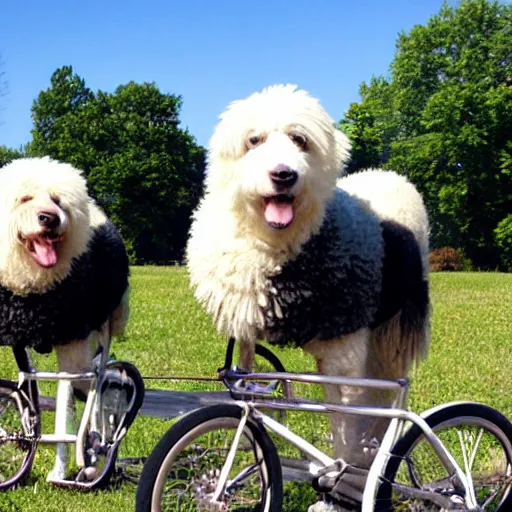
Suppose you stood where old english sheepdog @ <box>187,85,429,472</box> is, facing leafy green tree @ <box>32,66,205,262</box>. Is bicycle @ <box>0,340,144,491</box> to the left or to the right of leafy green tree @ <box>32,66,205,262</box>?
left

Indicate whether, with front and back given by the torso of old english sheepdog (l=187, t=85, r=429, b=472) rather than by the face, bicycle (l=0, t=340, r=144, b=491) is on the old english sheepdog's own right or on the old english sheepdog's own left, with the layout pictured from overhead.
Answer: on the old english sheepdog's own right

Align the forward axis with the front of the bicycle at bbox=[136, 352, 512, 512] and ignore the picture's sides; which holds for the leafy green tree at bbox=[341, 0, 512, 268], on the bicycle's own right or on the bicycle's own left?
on the bicycle's own right

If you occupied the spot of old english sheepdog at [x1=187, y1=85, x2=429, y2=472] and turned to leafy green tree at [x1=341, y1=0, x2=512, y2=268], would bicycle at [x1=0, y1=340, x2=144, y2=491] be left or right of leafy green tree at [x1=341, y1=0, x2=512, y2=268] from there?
left

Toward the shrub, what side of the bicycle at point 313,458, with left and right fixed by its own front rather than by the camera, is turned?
right

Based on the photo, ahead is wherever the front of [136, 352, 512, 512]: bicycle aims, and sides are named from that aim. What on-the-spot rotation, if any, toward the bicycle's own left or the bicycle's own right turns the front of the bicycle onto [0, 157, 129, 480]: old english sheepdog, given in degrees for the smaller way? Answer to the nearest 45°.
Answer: approximately 45° to the bicycle's own right

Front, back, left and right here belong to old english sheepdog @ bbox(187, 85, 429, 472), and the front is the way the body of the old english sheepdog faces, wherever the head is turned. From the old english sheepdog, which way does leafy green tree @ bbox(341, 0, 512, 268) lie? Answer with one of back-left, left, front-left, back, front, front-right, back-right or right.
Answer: back-right

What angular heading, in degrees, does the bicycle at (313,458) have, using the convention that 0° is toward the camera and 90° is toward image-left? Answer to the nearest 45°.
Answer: approximately 90°

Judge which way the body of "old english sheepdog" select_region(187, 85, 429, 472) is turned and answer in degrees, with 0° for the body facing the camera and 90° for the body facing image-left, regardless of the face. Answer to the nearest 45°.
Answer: approximately 45°
